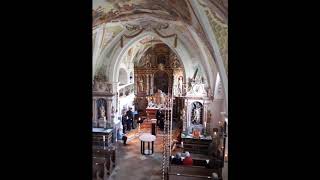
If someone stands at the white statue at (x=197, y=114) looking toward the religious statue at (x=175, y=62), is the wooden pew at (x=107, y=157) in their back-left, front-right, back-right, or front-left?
back-left

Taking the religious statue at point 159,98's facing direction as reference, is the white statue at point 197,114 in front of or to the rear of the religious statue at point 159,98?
in front

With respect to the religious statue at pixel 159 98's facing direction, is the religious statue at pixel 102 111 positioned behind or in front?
in front

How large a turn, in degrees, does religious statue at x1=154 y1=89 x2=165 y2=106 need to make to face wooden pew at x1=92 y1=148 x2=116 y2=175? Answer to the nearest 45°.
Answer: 0° — it already faces it

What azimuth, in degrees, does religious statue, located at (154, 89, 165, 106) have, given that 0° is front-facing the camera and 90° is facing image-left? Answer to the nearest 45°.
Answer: approximately 0°

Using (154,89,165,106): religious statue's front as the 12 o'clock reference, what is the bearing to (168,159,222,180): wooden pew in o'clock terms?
The wooden pew is roughly at 12 o'clock from the religious statue.

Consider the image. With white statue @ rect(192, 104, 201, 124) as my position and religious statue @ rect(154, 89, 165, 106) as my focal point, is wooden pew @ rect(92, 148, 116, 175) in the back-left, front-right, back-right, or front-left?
back-left

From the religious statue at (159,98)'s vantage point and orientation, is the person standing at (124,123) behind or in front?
in front
